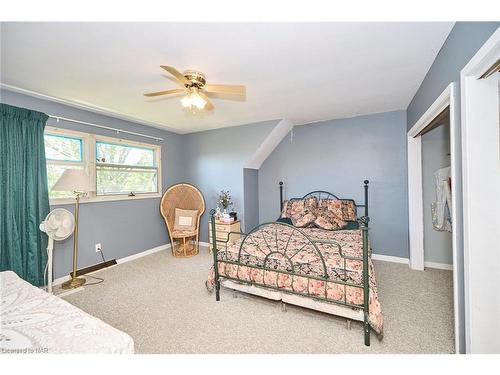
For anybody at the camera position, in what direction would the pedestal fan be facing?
facing the viewer and to the right of the viewer

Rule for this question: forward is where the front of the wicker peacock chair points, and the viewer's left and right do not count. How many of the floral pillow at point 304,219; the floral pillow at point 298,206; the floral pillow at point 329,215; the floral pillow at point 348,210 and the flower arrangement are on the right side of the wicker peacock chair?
0

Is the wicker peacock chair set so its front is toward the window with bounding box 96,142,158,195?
no

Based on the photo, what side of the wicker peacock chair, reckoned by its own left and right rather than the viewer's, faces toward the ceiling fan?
front

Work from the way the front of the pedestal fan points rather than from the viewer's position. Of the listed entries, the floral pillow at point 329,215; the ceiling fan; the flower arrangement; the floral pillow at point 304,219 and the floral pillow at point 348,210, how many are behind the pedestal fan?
0

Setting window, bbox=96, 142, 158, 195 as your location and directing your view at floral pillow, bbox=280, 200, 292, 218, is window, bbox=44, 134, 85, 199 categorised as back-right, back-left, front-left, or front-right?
back-right

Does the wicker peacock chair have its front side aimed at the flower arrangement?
no

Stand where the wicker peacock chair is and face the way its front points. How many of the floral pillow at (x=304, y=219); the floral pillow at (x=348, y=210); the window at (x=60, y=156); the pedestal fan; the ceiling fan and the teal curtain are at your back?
0

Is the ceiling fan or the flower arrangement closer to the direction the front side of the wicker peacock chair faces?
the ceiling fan

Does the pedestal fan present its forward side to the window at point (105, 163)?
no

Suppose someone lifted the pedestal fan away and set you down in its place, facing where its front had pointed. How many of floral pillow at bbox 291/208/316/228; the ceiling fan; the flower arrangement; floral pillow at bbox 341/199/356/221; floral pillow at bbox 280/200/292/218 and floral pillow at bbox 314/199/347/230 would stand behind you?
0

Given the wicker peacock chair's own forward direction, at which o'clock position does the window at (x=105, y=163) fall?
The window is roughly at 2 o'clock from the wicker peacock chair.

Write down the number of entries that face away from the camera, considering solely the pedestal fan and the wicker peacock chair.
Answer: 0

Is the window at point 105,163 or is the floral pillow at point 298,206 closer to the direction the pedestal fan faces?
the floral pillow

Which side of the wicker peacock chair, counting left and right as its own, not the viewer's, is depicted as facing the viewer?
front
